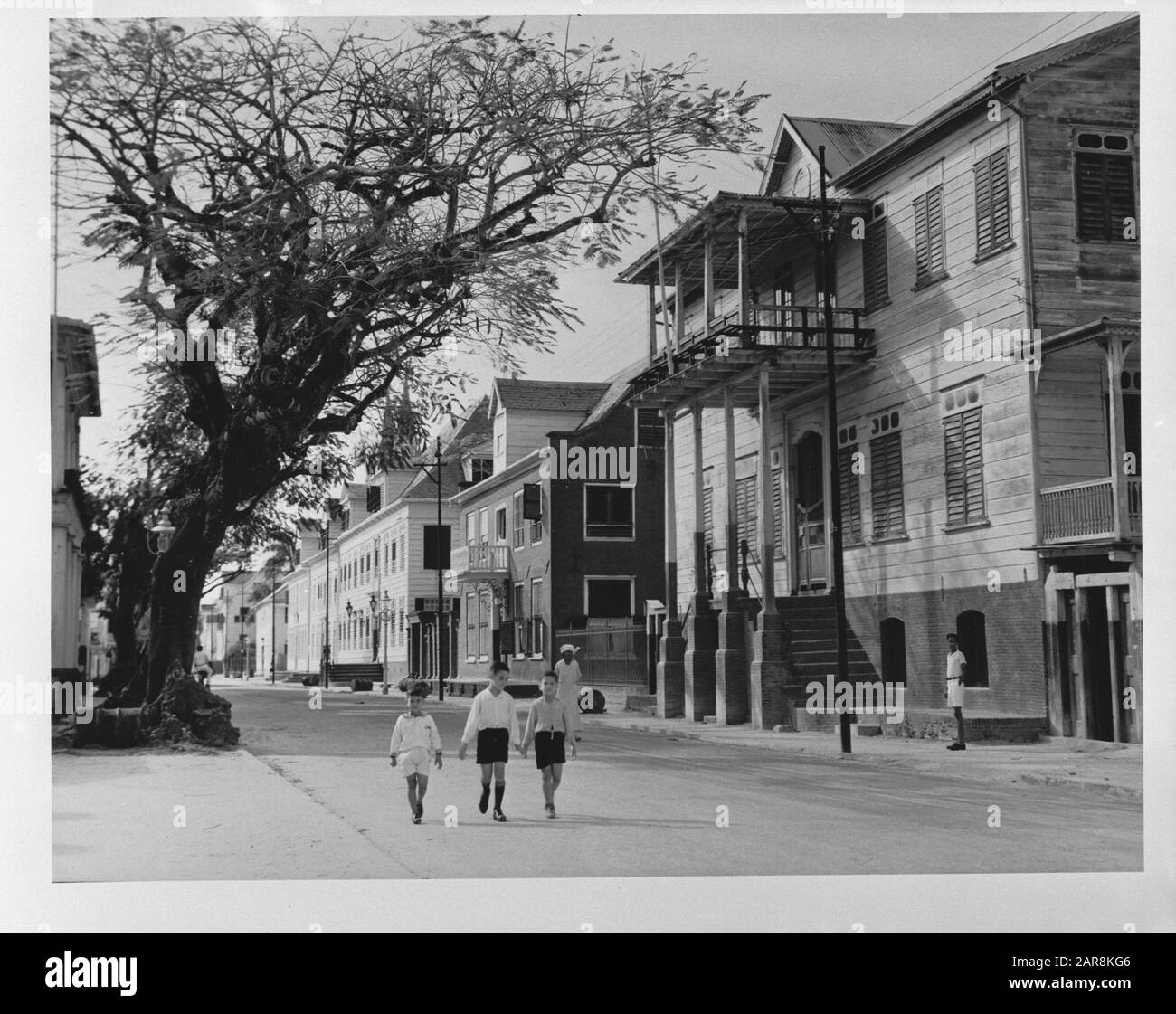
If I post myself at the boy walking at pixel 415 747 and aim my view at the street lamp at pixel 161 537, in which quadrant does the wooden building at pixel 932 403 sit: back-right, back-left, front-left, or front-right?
front-right

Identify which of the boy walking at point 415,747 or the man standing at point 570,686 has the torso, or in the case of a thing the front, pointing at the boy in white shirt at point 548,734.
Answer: the man standing

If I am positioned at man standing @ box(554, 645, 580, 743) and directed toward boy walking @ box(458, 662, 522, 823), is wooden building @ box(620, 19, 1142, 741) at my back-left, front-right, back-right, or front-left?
back-left

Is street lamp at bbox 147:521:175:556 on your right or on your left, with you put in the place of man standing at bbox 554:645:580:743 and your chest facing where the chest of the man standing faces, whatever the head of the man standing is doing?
on your right

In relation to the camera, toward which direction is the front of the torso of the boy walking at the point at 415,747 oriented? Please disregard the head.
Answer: toward the camera

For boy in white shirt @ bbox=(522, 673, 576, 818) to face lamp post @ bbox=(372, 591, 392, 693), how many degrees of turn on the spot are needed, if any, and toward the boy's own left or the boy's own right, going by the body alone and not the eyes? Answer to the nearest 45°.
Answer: approximately 180°

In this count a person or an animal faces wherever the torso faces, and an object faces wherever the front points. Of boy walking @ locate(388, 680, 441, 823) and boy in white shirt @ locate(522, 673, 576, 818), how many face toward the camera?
2

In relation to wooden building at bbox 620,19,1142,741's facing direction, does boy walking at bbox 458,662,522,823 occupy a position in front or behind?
in front

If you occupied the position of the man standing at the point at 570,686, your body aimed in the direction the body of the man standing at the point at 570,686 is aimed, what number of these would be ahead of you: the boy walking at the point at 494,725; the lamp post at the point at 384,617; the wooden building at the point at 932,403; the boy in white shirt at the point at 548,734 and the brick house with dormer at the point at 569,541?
2

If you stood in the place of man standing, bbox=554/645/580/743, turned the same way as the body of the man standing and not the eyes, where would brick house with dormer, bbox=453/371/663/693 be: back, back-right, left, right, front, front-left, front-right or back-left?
back

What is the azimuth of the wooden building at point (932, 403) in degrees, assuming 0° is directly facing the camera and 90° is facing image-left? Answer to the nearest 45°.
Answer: approximately 45°

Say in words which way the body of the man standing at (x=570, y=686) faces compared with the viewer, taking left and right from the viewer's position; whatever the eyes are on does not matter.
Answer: facing the viewer

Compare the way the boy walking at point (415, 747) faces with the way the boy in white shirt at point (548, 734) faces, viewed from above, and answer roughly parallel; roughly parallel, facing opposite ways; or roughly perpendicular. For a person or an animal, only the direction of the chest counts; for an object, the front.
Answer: roughly parallel

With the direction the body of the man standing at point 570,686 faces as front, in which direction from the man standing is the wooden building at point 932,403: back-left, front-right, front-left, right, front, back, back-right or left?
back-left

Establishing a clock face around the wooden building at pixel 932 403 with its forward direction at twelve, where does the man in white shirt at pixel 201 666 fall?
The man in white shirt is roughly at 1 o'clock from the wooden building.
